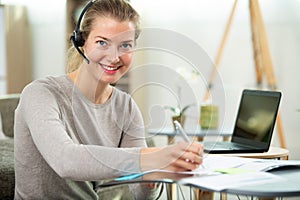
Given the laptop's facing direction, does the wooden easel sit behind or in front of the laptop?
behind

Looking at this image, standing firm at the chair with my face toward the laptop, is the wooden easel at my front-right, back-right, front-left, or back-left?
front-left

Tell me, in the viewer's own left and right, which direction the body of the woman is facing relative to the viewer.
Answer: facing the viewer and to the right of the viewer

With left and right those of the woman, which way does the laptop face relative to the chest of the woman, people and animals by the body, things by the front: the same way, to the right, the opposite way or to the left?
to the right

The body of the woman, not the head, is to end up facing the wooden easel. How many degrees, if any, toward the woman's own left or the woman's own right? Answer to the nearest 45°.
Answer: approximately 90° to the woman's own left

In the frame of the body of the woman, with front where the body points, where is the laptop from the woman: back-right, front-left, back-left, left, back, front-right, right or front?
left

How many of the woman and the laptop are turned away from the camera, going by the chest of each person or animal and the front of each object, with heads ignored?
0

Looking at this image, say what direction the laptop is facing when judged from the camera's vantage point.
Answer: facing the viewer and to the left of the viewer
